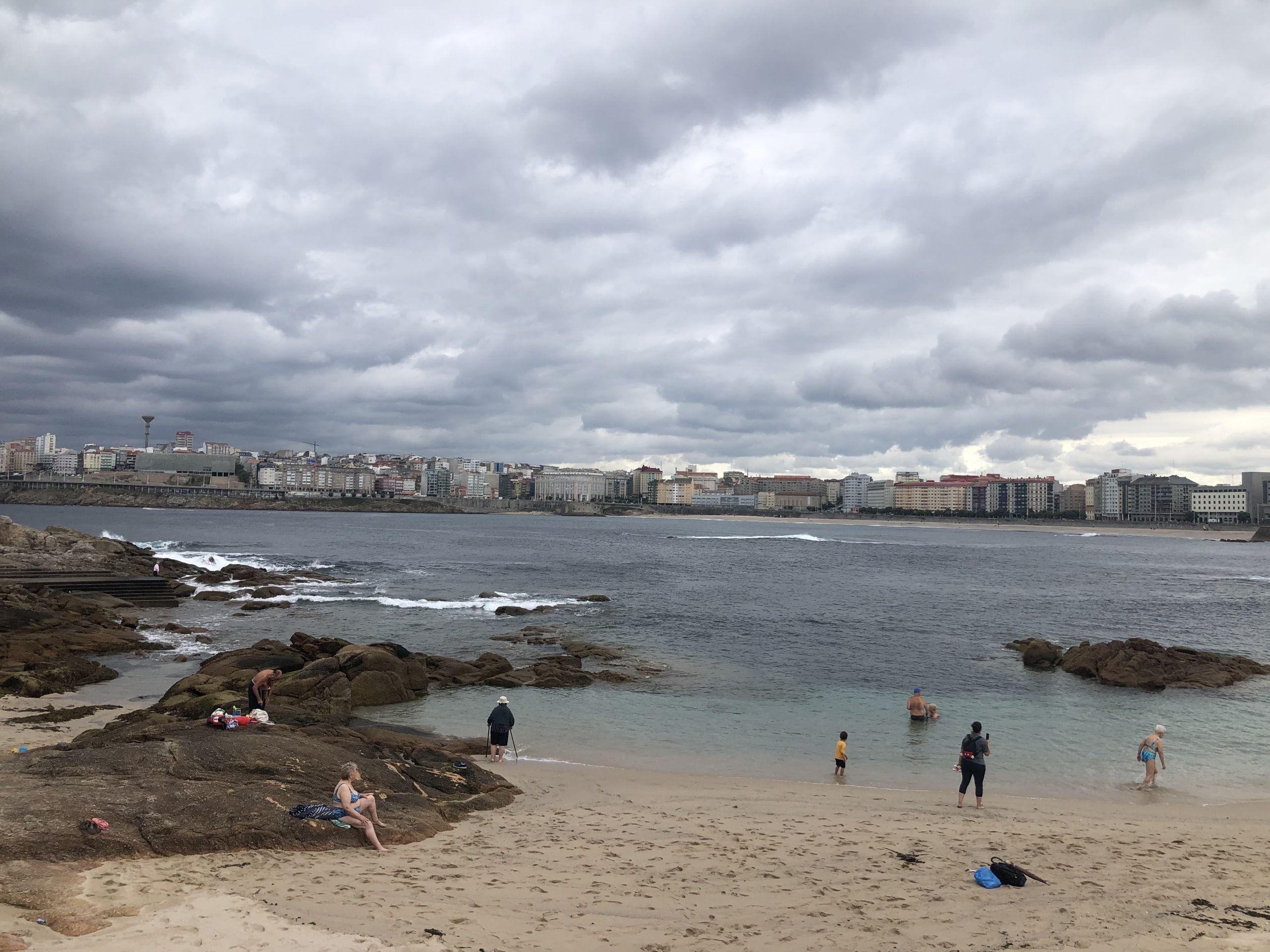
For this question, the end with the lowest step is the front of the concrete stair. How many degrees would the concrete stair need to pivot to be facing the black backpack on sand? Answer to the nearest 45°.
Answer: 0° — it already faces it

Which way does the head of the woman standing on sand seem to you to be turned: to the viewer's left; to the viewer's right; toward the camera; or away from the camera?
away from the camera

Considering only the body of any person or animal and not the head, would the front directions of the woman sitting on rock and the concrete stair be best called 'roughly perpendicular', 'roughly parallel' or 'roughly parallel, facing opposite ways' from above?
roughly perpendicular

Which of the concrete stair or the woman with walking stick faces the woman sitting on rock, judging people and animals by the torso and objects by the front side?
the concrete stair

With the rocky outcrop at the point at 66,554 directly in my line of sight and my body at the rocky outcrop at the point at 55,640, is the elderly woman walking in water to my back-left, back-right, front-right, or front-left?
back-right

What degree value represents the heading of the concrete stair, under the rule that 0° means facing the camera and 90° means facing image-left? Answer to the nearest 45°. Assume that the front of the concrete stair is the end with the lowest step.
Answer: approximately 0°

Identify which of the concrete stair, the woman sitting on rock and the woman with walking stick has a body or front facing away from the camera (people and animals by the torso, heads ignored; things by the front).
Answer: the woman with walking stick

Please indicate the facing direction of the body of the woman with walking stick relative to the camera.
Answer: away from the camera

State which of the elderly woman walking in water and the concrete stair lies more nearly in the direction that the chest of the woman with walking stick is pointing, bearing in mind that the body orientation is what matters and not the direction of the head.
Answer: the concrete stair

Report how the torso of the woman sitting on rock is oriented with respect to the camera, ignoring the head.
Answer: to the viewer's right

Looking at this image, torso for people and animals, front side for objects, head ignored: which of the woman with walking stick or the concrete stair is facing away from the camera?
the woman with walking stick
